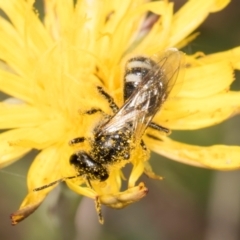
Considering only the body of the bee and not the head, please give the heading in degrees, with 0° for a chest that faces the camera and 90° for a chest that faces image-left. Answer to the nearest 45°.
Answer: approximately 45°
